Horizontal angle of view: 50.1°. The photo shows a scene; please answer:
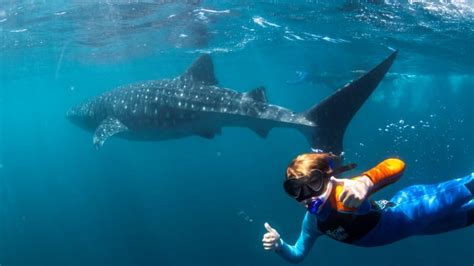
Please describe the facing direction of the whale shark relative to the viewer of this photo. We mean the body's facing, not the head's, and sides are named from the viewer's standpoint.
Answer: facing to the left of the viewer

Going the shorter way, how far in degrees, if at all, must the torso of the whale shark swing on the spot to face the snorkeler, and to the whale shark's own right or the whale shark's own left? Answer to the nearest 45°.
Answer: approximately 90° to the whale shark's own left
